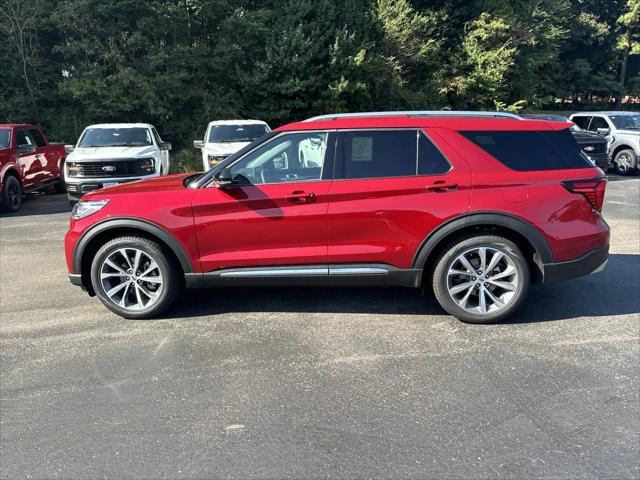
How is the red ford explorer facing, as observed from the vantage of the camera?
facing to the left of the viewer

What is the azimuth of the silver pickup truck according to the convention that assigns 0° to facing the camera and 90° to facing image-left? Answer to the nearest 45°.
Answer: approximately 315°

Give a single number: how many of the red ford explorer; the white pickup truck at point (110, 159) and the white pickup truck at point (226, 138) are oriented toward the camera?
2

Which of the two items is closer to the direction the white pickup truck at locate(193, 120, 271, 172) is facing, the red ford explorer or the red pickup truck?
the red ford explorer

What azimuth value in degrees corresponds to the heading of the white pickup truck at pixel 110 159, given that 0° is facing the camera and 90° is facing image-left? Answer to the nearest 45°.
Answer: approximately 0°

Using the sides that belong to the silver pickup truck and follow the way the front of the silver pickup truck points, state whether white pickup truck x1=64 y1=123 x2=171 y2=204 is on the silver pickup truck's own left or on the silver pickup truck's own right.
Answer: on the silver pickup truck's own right

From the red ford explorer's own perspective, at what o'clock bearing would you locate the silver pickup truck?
The silver pickup truck is roughly at 4 o'clock from the red ford explorer.

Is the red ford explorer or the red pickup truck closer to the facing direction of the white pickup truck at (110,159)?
the red ford explorer

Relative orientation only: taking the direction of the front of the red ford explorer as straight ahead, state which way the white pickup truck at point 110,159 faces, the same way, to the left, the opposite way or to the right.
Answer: to the left

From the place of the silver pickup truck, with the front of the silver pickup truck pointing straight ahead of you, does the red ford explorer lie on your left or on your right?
on your right
